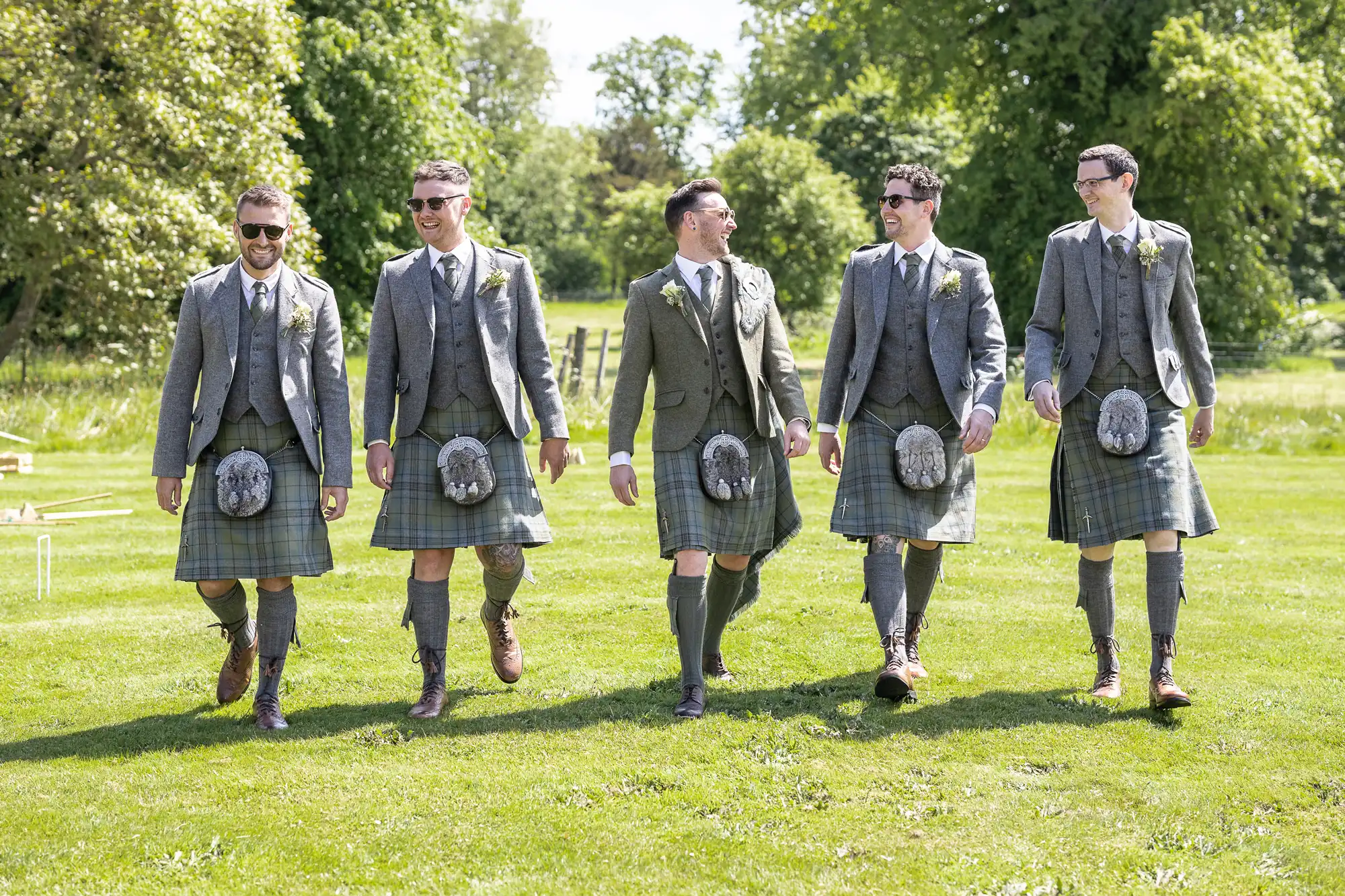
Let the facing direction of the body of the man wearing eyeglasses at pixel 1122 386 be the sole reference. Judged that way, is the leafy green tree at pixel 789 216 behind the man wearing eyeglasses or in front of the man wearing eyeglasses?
behind

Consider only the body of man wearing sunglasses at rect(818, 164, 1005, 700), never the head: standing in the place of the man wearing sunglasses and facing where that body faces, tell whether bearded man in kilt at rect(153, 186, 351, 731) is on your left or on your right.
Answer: on your right

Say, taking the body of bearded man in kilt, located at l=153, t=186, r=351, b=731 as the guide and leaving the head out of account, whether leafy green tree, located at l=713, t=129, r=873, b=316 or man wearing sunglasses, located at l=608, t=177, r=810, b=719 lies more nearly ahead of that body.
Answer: the man wearing sunglasses

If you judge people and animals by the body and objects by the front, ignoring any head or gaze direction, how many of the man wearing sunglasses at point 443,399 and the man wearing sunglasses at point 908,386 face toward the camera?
2

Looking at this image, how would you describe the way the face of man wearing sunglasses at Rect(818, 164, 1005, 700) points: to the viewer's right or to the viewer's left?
to the viewer's left

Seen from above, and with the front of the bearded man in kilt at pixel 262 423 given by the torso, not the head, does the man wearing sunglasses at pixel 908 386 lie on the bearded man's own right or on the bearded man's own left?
on the bearded man's own left

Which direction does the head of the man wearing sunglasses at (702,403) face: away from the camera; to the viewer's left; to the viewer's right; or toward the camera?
to the viewer's right

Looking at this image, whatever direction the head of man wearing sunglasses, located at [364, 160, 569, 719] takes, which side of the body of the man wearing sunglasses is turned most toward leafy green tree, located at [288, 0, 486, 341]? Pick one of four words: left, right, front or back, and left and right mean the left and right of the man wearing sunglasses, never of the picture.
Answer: back

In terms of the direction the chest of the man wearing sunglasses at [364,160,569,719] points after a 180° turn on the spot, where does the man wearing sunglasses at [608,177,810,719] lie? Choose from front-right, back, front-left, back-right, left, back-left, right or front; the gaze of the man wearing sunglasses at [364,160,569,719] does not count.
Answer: right

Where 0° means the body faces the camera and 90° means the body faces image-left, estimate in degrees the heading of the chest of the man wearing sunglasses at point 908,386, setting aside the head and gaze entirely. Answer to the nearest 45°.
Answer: approximately 0°

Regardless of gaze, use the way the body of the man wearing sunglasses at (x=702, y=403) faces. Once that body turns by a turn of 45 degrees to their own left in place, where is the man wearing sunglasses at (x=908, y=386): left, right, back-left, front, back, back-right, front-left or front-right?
front-left

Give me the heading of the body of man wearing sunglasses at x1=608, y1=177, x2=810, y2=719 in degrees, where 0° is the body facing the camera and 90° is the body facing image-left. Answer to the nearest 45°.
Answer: approximately 0°
